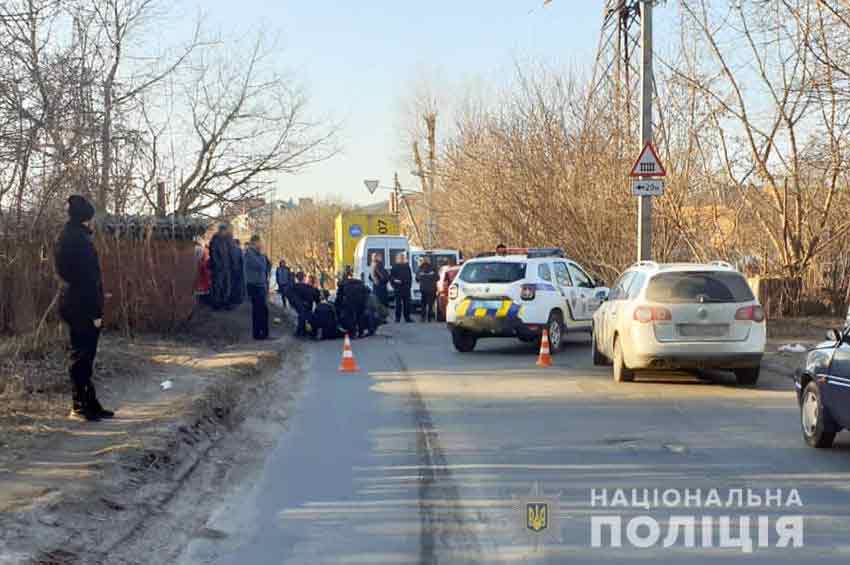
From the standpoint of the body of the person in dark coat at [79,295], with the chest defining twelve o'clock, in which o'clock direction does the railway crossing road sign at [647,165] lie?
The railway crossing road sign is roughly at 11 o'clock from the person in dark coat.

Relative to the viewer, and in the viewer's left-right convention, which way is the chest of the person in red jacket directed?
facing to the right of the viewer

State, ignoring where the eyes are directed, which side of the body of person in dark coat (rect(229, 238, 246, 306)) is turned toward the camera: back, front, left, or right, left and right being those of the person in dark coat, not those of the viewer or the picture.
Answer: right

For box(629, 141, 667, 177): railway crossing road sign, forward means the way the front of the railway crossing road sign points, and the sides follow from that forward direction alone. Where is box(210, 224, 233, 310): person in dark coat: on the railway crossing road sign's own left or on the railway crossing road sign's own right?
on the railway crossing road sign's own right

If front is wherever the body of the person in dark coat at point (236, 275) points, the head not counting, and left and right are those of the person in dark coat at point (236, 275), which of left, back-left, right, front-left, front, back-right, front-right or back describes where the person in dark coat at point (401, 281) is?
front-left

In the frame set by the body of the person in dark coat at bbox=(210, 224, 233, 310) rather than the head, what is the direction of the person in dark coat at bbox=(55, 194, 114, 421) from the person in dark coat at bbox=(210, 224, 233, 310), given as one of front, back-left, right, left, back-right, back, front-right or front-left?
right

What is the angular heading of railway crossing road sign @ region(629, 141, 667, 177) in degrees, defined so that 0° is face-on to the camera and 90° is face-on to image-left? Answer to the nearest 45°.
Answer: approximately 0°

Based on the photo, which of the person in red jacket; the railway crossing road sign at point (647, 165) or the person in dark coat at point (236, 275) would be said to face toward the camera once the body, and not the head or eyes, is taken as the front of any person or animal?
the railway crossing road sign

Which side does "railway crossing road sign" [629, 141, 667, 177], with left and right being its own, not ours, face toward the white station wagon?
front

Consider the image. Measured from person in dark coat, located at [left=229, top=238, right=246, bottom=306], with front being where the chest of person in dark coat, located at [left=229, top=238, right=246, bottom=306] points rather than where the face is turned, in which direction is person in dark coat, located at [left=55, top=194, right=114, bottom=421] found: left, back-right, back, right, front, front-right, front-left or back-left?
right
